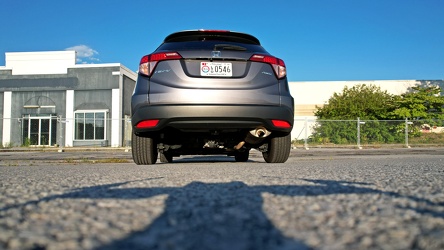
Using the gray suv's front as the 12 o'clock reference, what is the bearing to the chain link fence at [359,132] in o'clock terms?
The chain link fence is roughly at 1 o'clock from the gray suv.

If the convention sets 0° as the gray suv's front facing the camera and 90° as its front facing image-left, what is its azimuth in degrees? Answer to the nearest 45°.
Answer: approximately 180°

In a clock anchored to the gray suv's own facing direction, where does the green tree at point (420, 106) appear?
The green tree is roughly at 1 o'clock from the gray suv.

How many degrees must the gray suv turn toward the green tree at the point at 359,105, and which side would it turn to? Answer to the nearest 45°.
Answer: approximately 45° to its right
